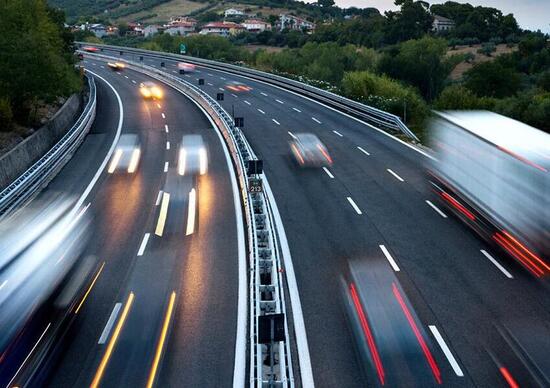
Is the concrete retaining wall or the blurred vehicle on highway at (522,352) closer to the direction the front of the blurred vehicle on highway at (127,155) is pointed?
the blurred vehicle on highway

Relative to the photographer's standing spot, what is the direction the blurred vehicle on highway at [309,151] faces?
facing away from the viewer

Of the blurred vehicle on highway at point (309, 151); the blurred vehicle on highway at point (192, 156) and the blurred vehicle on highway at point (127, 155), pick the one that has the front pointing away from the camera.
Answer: the blurred vehicle on highway at point (309, 151)

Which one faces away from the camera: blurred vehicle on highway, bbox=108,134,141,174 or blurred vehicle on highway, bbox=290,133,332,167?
blurred vehicle on highway, bbox=290,133,332,167

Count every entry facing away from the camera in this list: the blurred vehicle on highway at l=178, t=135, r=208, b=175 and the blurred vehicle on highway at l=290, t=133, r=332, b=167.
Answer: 1
